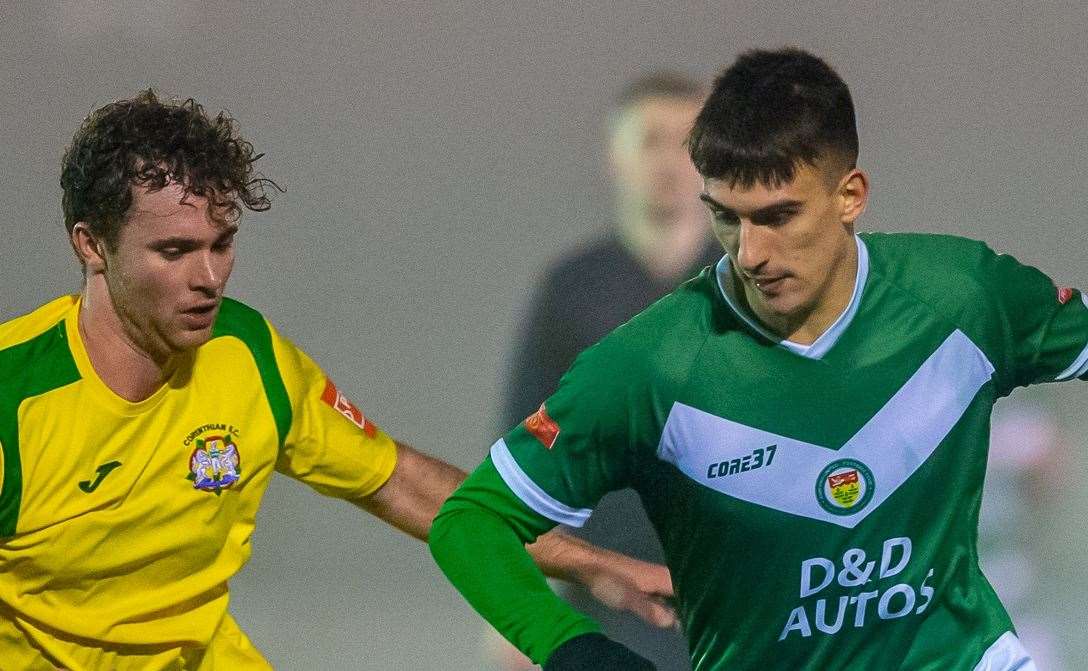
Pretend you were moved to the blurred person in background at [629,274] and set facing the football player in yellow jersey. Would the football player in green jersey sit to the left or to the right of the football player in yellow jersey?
left

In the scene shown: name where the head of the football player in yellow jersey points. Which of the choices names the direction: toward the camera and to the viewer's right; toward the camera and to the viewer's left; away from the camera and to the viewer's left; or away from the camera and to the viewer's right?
toward the camera and to the viewer's right

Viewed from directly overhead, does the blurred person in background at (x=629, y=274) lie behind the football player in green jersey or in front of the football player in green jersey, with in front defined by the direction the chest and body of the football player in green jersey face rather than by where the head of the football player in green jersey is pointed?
behind

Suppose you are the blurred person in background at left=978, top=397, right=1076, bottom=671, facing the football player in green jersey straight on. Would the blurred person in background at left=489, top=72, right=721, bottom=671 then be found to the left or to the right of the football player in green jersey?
right

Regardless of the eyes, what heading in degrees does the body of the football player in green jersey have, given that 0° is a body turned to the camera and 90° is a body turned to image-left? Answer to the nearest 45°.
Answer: approximately 0°

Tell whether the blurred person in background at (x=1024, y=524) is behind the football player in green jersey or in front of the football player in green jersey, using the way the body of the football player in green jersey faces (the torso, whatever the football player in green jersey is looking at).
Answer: behind

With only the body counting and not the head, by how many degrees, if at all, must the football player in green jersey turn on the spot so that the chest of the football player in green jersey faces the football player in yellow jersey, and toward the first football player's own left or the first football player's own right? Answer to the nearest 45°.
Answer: approximately 90° to the first football player's own right
